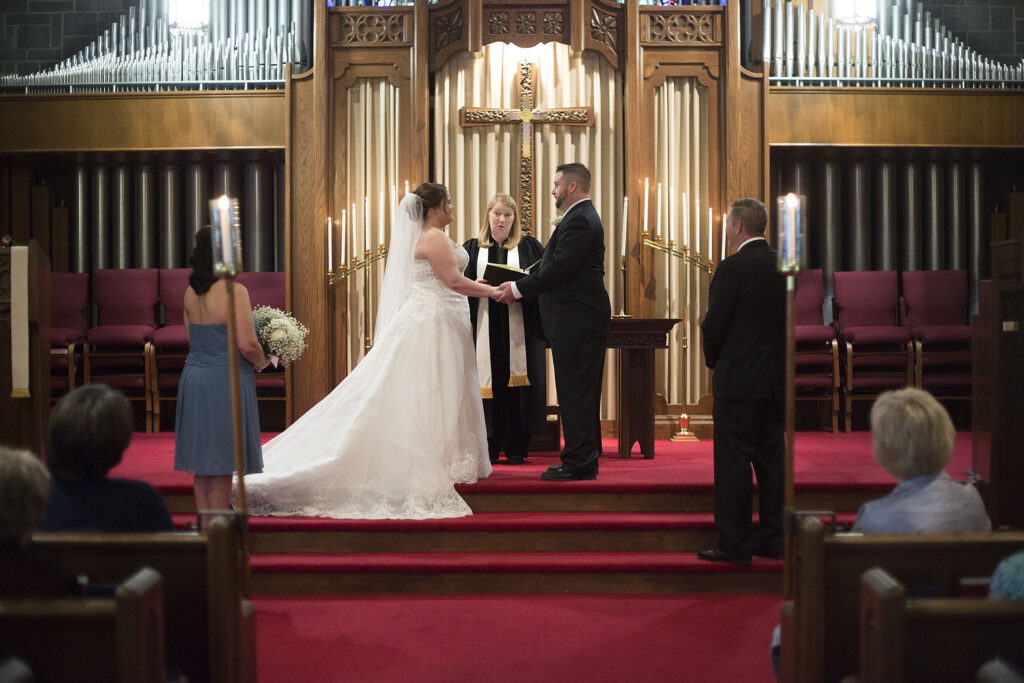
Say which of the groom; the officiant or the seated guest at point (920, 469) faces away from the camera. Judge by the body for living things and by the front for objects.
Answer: the seated guest

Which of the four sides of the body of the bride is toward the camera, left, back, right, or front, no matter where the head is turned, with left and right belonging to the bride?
right

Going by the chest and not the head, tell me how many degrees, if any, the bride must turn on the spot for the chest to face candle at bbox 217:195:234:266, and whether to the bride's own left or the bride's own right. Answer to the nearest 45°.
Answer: approximately 90° to the bride's own right

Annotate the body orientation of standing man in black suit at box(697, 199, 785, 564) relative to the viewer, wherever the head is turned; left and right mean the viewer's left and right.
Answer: facing away from the viewer and to the left of the viewer

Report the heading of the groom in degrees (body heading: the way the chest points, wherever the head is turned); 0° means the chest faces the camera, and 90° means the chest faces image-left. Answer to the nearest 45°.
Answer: approximately 90°

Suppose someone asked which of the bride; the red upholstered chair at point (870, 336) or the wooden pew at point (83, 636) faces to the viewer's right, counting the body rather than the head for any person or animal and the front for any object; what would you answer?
the bride

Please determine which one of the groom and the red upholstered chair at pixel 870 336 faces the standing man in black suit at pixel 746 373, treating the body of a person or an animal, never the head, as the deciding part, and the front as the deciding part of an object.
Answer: the red upholstered chair

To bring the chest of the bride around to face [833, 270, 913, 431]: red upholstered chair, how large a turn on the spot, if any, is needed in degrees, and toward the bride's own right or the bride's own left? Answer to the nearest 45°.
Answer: approximately 45° to the bride's own left
